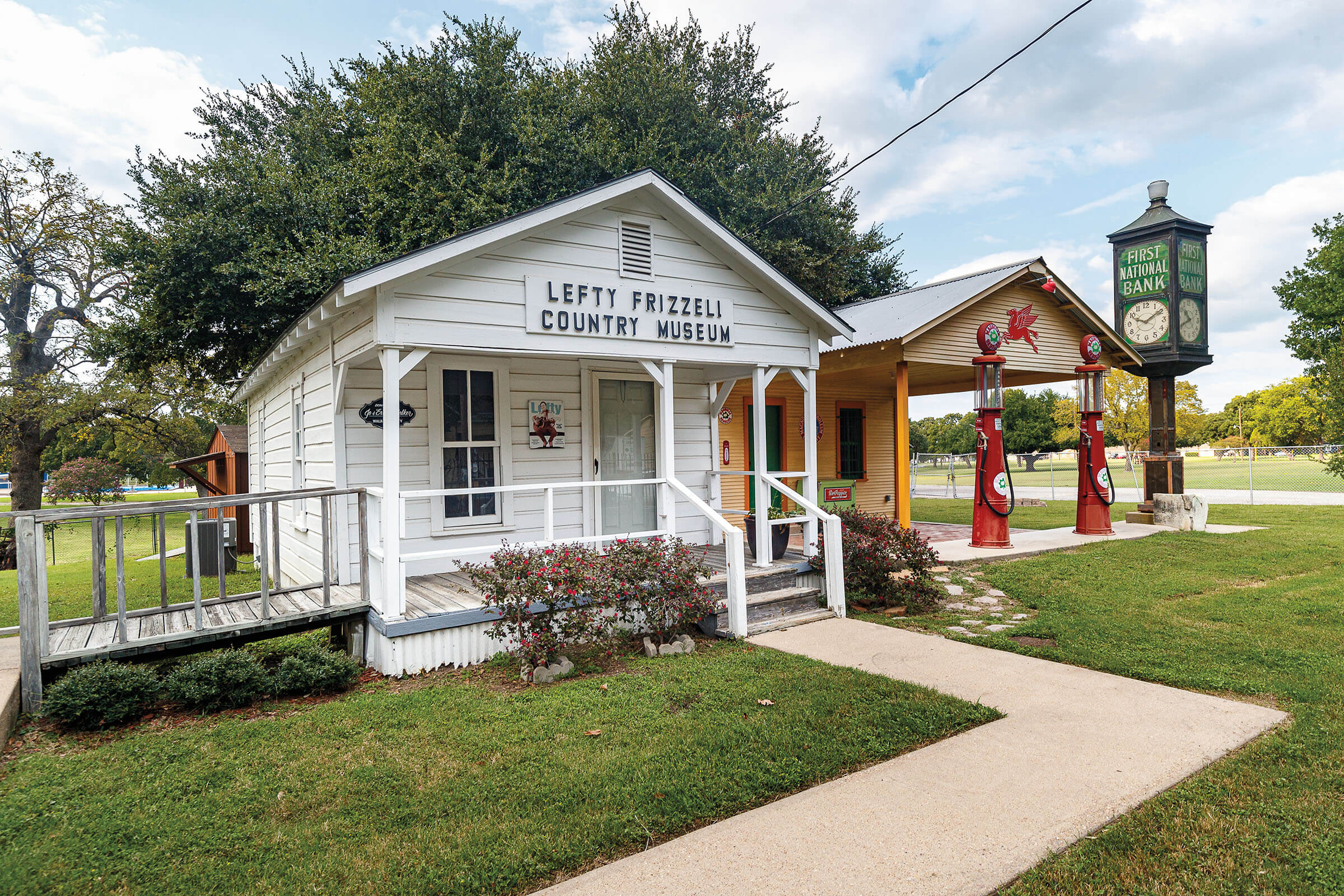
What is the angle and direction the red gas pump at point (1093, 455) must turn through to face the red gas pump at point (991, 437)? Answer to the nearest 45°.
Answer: approximately 90° to its right

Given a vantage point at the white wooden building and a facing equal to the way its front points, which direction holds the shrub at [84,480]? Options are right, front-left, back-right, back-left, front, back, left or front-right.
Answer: back

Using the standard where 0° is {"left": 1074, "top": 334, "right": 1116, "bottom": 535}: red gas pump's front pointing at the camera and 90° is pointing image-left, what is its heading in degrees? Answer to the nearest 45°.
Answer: approximately 315°

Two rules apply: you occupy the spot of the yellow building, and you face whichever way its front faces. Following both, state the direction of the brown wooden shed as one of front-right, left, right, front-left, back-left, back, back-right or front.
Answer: back-right

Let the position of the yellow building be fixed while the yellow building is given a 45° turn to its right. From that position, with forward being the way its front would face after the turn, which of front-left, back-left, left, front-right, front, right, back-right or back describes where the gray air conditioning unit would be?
front-right

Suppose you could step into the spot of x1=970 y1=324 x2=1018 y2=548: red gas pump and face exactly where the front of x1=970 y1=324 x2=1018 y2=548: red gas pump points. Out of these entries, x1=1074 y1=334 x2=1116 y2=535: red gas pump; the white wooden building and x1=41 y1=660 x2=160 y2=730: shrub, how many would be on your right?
2

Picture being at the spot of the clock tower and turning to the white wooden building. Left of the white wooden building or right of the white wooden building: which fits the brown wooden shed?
right

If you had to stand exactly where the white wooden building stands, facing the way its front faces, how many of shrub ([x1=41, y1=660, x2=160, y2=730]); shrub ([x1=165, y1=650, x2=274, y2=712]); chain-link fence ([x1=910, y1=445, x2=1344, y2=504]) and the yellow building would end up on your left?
2

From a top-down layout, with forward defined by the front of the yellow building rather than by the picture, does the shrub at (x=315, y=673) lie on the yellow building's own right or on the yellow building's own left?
on the yellow building's own right

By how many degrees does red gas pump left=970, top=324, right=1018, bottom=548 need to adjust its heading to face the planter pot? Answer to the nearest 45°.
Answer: approximately 90° to its right
